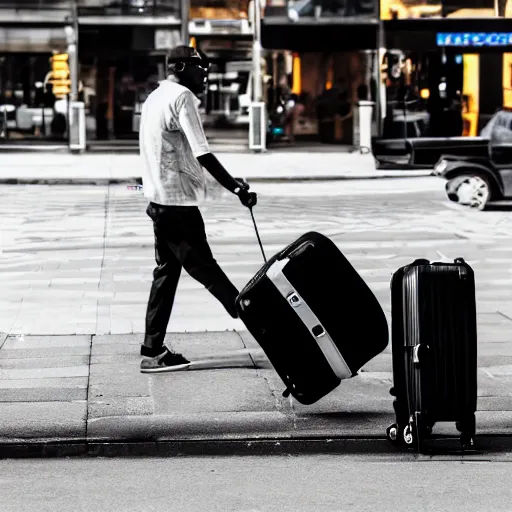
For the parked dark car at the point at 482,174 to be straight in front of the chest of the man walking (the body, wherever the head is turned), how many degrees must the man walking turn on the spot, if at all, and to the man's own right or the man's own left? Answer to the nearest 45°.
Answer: approximately 90° to the man's own left

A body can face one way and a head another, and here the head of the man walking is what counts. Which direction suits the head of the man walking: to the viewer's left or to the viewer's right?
to the viewer's right

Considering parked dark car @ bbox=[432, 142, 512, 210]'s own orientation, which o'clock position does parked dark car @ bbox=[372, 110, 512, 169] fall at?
parked dark car @ bbox=[372, 110, 512, 169] is roughly at 2 o'clock from parked dark car @ bbox=[432, 142, 512, 210].

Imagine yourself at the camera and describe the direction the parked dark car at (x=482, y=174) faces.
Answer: facing to the left of the viewer

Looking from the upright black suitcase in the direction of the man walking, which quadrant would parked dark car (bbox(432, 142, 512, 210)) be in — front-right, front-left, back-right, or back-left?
front-right

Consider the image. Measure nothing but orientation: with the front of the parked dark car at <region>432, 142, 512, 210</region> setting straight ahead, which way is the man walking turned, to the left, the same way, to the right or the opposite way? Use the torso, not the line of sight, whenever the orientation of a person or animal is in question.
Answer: the opposite way

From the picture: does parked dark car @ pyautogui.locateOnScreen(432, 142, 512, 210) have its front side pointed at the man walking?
no

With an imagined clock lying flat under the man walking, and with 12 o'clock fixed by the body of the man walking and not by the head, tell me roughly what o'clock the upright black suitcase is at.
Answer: The upright black suitcase is roughly at 2 o'clock from the man walking.

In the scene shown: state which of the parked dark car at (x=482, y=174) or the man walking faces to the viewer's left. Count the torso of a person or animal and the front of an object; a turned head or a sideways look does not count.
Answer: the parked dark car

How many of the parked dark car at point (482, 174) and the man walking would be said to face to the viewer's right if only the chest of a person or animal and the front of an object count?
1

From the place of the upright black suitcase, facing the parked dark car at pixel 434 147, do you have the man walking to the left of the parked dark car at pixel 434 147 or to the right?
left

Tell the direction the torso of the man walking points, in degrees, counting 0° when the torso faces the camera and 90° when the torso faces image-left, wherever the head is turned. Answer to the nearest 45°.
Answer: approximately 270°
